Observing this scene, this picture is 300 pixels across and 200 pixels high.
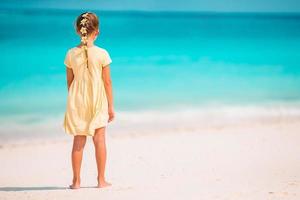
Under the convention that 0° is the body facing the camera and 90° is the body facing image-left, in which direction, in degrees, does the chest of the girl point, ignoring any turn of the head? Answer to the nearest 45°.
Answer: approximately 180°

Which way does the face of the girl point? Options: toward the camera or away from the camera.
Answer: away from the camera
